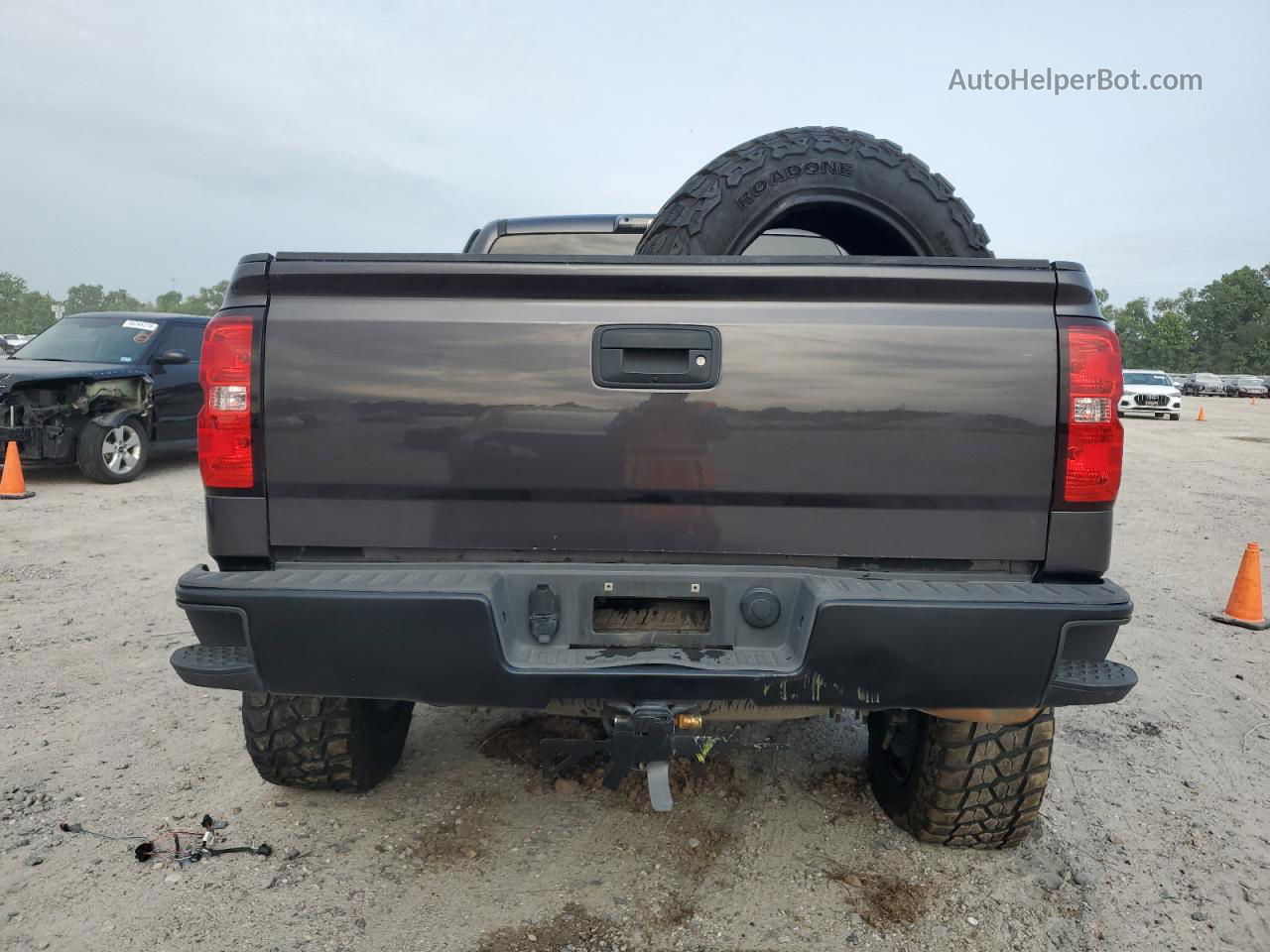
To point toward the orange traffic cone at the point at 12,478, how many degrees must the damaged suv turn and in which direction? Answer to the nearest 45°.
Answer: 0° — it already faces it

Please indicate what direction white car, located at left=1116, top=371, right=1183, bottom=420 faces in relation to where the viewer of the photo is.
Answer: facing the viewer

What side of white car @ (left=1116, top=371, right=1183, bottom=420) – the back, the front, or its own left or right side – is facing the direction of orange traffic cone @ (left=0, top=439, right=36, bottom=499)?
front

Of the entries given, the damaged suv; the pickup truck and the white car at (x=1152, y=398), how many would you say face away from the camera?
1

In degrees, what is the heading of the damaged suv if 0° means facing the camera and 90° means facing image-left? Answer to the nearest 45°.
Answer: approximately 45°

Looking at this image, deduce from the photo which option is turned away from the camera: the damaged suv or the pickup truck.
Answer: the pickup truck

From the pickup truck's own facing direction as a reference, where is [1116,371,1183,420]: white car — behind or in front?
in front

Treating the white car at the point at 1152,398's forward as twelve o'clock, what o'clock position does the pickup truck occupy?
The pickup truck is roughly at 12 o'clock from the white car.

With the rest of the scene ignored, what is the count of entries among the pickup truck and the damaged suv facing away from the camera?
1

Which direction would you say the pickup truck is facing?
away from the camera

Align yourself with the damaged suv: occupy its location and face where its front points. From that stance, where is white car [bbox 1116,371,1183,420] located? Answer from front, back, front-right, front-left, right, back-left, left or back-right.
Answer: back-left

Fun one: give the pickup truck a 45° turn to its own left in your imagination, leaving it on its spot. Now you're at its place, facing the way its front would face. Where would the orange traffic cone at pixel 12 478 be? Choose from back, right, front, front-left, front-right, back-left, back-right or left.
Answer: front

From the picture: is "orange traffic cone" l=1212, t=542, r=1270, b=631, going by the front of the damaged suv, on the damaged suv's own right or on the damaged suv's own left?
on the damaged suv's own left
